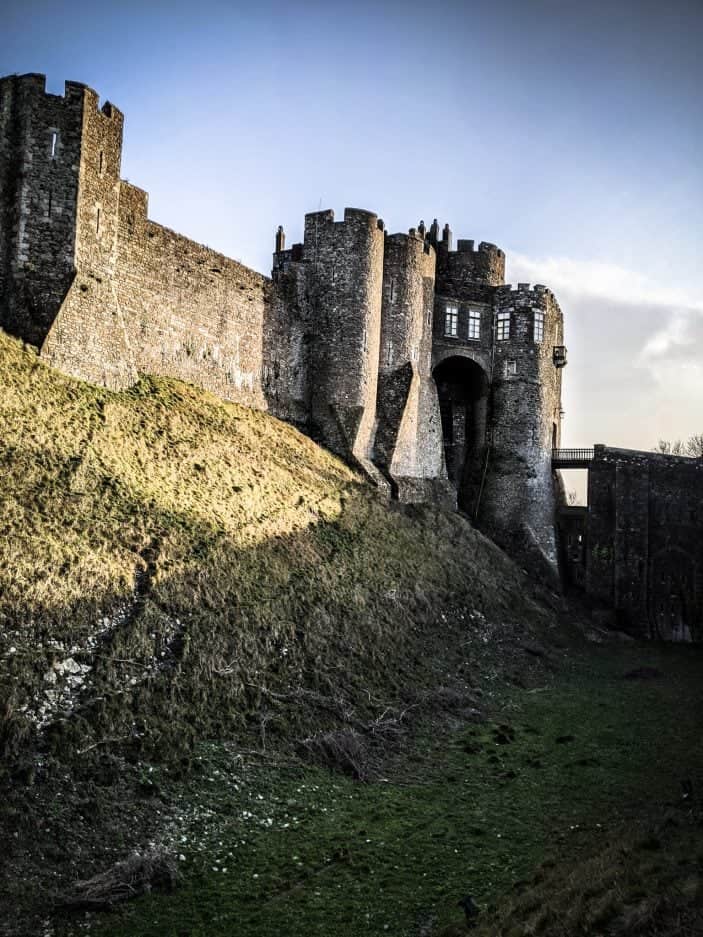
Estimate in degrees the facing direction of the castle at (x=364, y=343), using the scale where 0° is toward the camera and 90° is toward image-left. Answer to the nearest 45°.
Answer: approximately 315°
